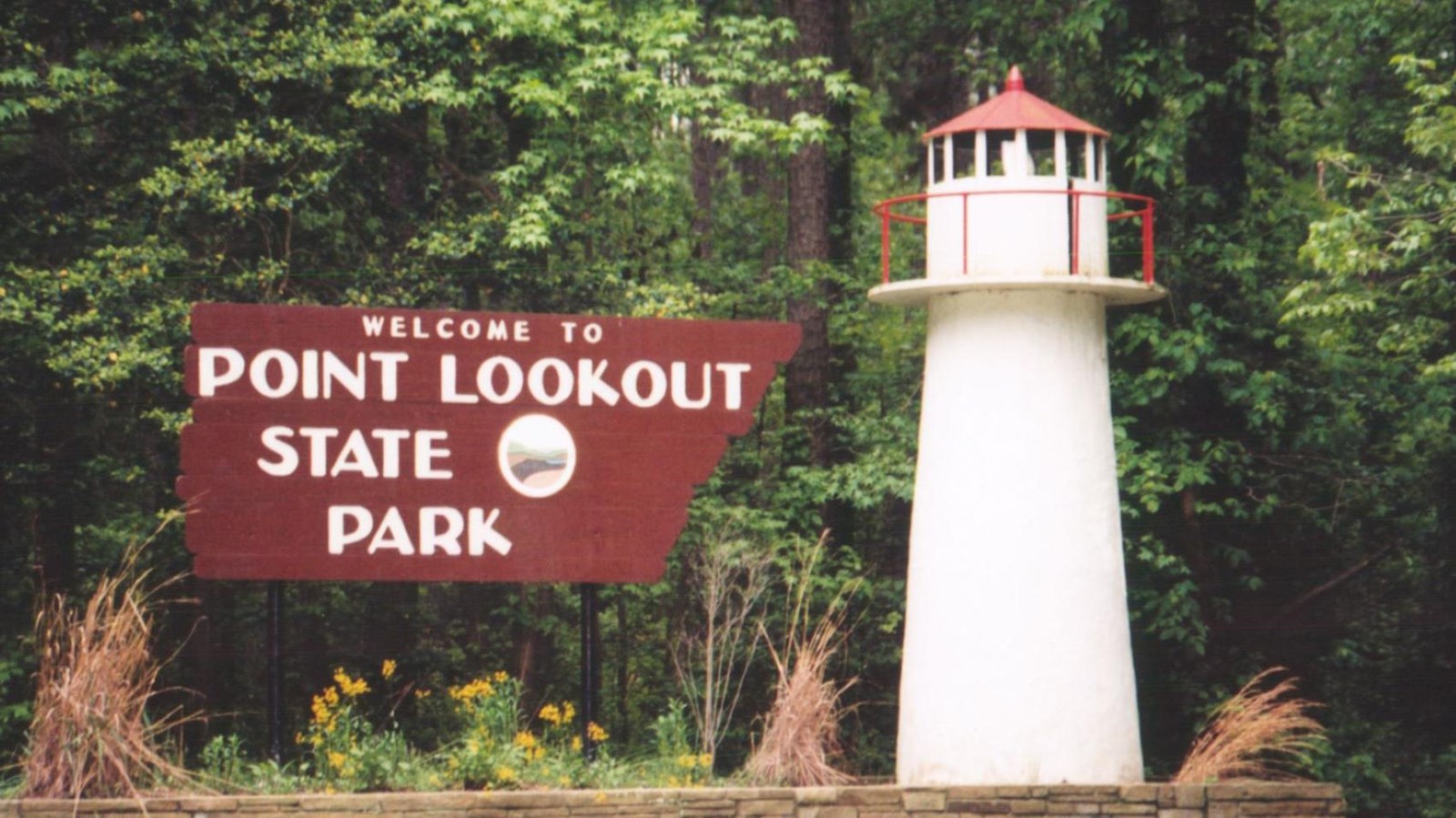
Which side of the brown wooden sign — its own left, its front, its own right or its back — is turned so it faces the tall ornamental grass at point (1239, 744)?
left

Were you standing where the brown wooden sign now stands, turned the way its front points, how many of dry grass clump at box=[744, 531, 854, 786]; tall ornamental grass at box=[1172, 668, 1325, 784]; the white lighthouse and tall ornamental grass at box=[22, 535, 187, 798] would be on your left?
3

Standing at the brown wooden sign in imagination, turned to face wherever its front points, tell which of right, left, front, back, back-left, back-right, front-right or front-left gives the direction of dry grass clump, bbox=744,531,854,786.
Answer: left

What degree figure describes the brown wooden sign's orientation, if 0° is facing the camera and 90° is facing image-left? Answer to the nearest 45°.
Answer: approximately 0°

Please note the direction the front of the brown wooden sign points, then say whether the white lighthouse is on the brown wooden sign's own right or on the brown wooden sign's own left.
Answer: on the brown wooden sign's own left
